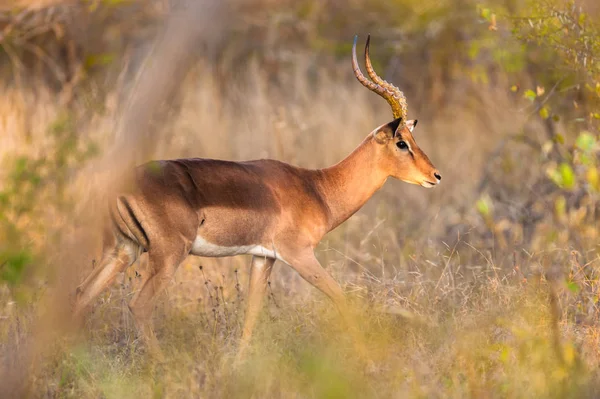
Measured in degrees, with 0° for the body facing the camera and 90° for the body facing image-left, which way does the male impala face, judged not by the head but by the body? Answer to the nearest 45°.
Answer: approximately 270°

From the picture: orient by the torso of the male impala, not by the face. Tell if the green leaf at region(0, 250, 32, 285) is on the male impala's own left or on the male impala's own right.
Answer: on the male impala's own right
